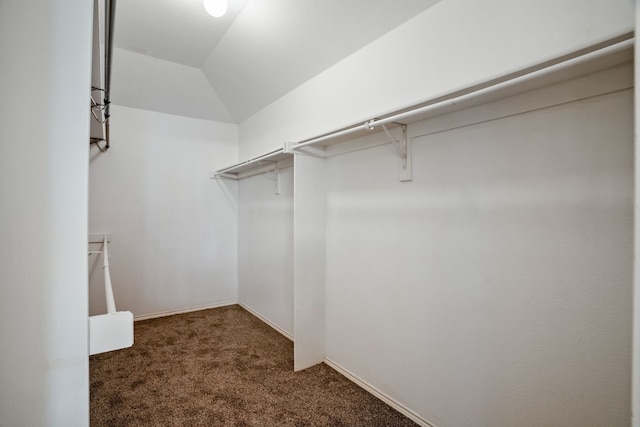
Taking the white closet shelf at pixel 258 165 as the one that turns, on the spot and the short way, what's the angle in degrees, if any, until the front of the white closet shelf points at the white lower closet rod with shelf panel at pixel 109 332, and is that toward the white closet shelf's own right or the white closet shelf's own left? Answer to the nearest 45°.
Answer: approximately 45° to the white closet shelf's own left

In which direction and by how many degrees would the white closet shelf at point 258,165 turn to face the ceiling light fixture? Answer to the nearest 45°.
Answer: approximately 45° to its left

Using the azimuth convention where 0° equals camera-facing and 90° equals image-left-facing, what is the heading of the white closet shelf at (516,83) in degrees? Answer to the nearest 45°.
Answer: approximately 45°
